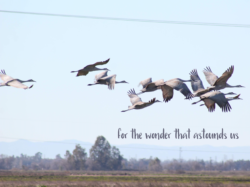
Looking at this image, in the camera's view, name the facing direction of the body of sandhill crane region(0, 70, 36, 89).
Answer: to the viewer's right

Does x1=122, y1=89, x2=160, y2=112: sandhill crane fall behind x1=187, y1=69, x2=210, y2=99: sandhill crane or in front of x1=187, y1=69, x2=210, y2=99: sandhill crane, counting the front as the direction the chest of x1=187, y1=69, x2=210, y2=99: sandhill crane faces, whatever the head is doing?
behind

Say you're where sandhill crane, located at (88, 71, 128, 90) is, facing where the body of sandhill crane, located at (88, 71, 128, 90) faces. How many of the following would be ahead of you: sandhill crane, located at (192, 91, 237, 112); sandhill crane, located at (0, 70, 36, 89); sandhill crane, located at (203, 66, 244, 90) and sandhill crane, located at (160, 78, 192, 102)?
3

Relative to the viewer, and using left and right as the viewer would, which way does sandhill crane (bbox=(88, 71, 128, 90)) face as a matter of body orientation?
facing to the right of the viewer

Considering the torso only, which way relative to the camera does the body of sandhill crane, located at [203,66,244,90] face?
to the viewer's right

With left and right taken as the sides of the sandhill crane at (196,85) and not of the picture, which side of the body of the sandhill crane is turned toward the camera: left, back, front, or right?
right

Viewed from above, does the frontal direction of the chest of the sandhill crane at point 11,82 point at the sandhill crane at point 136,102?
yes

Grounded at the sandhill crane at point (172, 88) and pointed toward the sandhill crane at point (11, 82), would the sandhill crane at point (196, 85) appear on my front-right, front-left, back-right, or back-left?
back-right

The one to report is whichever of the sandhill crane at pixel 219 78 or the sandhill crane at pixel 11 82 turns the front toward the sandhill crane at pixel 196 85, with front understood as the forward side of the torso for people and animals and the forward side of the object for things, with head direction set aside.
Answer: the sandhill crane at pixel 11 82

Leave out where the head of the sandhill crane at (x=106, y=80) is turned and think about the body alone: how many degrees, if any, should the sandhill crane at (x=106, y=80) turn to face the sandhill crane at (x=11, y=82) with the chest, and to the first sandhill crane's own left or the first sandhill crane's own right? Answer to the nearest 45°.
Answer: approximately 180°
